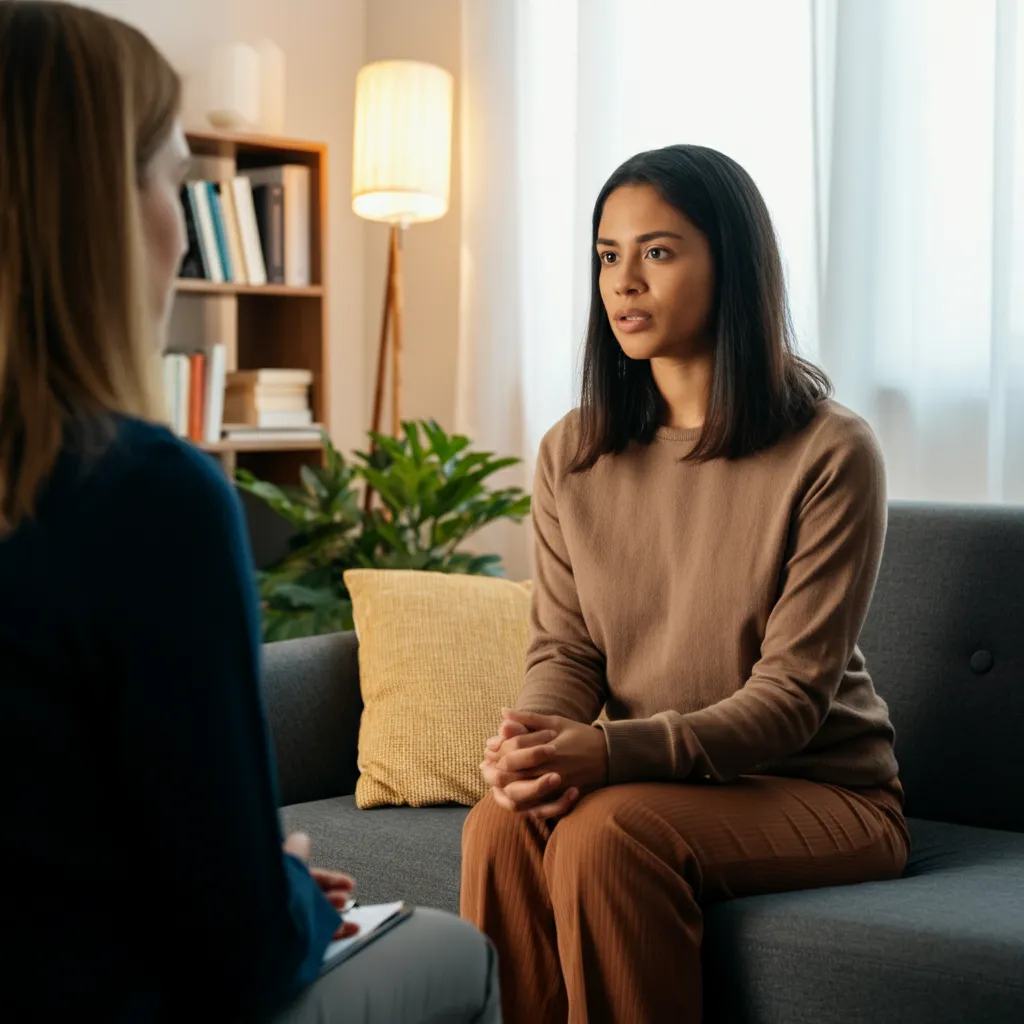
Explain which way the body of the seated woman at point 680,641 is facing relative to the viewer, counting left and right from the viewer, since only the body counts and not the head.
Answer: facing the viewer and to the left of the viewer

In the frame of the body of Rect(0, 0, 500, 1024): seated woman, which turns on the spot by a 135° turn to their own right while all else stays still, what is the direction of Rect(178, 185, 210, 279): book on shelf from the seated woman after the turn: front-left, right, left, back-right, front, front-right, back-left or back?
back

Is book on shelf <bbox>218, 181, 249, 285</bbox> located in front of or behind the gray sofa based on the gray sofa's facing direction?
behind

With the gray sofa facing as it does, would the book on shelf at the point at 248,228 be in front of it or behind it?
behind

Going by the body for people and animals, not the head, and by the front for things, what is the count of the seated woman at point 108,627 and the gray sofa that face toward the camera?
1

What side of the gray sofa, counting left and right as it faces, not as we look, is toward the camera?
front

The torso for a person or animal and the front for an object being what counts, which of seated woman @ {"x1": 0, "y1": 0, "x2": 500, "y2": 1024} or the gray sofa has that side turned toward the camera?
the gray sofa

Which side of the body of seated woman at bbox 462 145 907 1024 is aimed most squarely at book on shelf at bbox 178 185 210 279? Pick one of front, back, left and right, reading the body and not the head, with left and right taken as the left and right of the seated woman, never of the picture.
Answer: right

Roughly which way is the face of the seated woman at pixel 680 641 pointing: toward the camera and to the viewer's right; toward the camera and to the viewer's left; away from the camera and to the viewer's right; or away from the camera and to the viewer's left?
toward the camera and to the viewer's left

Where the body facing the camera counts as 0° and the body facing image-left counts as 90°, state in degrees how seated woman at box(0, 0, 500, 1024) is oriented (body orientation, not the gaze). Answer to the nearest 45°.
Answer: approximately 225°

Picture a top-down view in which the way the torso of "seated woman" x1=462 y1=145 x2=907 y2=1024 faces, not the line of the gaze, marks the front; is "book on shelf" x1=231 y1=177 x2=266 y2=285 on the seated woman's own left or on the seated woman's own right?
on the seated woman's own right

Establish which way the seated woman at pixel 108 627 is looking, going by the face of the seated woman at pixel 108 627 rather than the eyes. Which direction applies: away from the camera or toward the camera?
away from the camera
